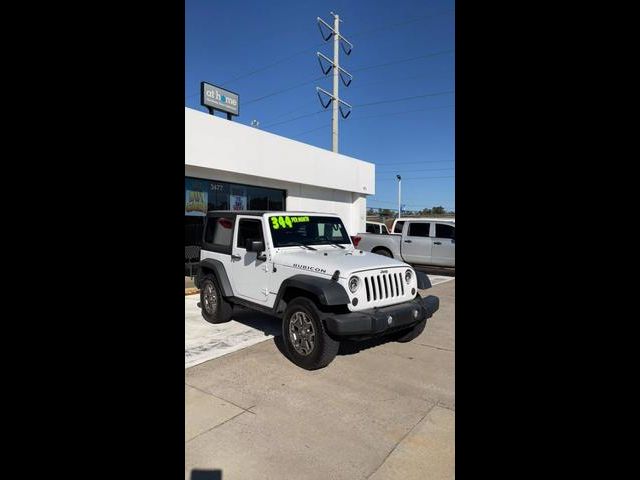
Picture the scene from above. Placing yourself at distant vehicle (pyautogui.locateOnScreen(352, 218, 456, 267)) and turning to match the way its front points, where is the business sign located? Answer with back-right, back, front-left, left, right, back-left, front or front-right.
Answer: back

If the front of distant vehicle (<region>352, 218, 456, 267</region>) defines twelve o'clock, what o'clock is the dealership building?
The dealership building is roughly at 6 o'clock from the distant vehicle.

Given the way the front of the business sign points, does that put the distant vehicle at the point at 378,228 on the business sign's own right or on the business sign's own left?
on the business sign's own left

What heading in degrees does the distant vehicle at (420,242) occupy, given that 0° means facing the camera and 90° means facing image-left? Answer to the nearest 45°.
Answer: approximately 270°

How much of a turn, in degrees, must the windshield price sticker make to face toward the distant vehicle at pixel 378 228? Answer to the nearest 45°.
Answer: approximately 135° to its left

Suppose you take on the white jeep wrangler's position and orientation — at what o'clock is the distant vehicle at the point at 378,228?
The distant vehicle is roughly at 8 o'clock from the white jeep wrangler.

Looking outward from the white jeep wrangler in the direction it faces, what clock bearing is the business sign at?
The business sign is roughly at 7 o'clock from the white jeep wrangler.

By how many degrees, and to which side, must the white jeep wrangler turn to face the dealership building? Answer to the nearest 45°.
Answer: approximately 135° to its left

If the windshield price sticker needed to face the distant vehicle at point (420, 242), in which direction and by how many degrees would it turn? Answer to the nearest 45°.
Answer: approximately 90° to its left
